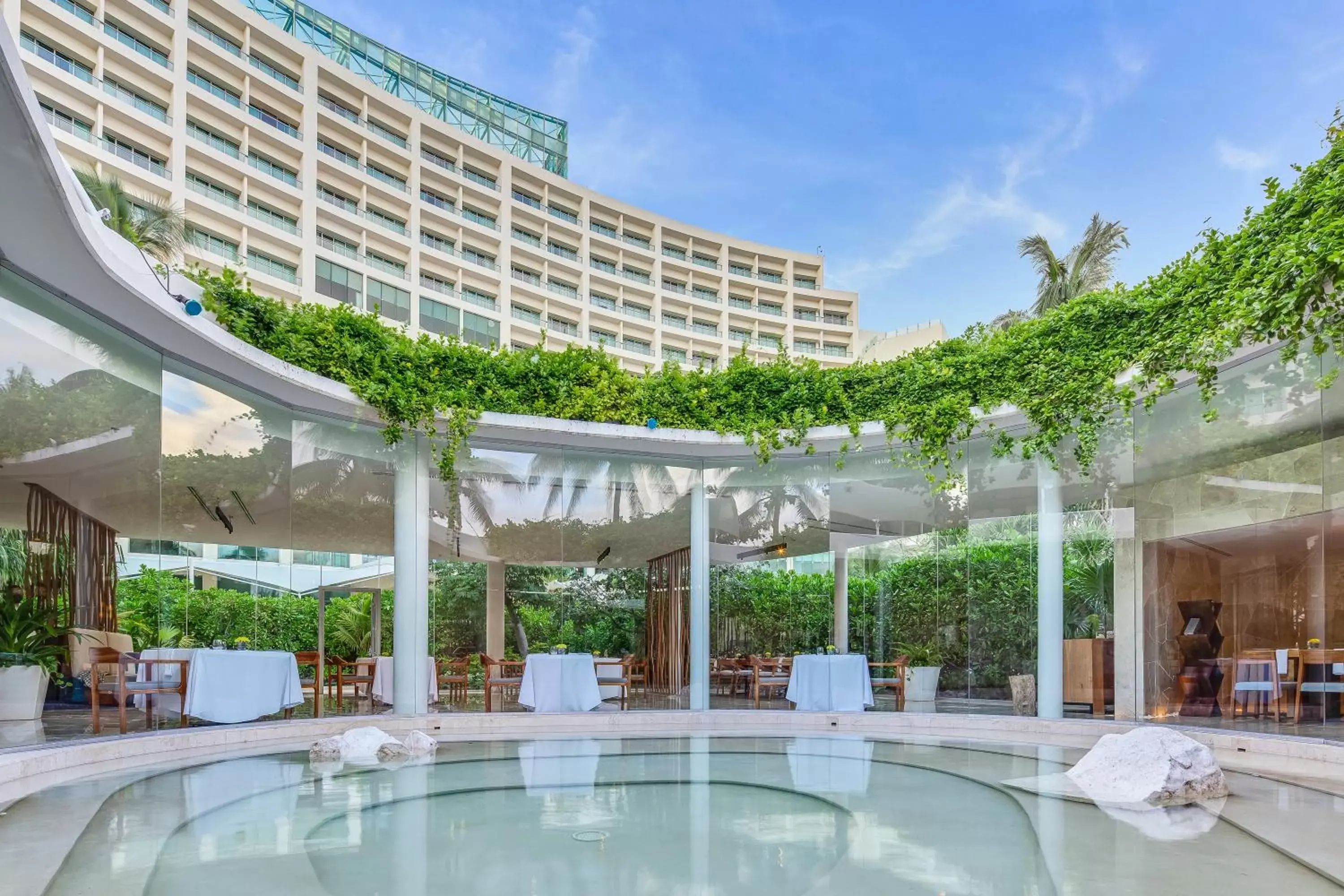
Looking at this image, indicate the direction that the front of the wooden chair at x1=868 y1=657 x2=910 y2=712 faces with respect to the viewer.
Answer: facing to the left of the viewer

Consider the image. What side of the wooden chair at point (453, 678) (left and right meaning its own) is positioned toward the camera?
left

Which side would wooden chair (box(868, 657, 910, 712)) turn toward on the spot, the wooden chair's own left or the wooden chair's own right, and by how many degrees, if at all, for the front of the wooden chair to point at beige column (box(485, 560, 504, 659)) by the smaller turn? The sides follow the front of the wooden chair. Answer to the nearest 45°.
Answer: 0° — it already faces it

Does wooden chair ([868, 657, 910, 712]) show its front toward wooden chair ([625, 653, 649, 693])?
yes

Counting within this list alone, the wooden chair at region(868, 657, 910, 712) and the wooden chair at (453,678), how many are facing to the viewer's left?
2
